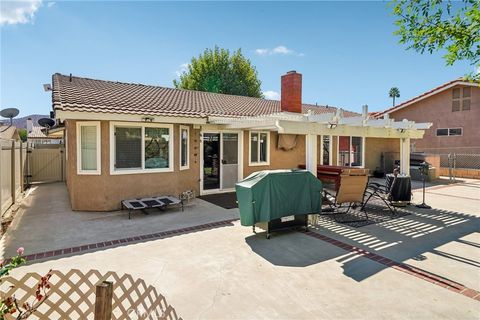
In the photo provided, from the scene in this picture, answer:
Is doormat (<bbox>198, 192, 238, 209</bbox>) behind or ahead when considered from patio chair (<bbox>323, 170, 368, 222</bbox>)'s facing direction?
ahead

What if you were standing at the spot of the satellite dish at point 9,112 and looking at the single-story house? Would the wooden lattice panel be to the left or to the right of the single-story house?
right

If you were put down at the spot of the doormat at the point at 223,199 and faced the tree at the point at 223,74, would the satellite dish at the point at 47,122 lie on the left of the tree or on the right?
left
